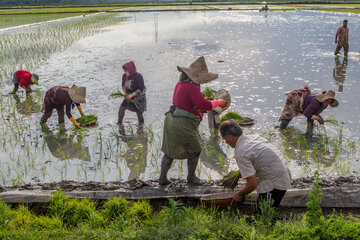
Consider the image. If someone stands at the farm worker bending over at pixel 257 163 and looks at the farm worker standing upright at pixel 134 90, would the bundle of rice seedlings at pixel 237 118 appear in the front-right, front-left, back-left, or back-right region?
front-right

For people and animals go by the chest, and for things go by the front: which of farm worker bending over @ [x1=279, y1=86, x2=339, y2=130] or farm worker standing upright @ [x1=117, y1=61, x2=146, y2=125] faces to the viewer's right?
farm worker bending over @ [x1=279, y1=86, x2=339, y2=130]

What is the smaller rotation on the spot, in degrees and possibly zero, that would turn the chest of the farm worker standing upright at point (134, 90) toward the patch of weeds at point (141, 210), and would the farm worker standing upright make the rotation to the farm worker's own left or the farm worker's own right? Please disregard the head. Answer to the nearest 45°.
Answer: approximately 45° to the farm worker's own left

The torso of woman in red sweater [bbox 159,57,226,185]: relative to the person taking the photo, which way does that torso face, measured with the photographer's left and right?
facing to the right of the viewer

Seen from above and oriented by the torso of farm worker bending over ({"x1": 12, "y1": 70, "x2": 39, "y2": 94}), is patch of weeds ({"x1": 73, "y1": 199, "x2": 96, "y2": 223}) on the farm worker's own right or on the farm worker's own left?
on the farm worker's own right

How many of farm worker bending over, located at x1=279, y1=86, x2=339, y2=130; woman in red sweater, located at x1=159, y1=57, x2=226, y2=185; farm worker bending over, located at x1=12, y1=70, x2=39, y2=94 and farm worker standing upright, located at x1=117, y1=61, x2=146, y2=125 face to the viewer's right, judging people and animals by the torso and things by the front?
3

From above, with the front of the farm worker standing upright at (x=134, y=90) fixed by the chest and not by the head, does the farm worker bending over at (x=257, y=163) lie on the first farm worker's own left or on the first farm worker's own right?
on the first farm worker's own left

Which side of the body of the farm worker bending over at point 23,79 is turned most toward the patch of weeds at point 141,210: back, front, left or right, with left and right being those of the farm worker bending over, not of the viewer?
right

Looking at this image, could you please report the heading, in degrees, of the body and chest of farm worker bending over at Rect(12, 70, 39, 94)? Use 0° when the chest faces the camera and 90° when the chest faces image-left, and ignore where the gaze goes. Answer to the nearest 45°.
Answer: approximately 270°

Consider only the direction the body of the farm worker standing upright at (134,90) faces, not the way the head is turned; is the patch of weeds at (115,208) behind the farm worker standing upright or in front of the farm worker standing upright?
in front

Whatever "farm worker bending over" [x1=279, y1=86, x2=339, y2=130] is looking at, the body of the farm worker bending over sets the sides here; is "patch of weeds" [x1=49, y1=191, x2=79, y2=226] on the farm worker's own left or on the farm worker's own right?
on the farm worker's own right

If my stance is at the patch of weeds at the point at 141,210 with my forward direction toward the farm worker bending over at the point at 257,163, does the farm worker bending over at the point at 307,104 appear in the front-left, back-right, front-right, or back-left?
front-left

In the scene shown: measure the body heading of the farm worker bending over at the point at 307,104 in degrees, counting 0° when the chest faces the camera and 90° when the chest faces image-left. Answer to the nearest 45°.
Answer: approximately 270°

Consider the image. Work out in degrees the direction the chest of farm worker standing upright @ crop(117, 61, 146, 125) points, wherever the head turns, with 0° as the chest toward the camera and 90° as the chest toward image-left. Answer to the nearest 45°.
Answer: approximately 45°

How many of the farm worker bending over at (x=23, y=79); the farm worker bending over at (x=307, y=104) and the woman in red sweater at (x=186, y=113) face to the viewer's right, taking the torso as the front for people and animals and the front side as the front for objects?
3
